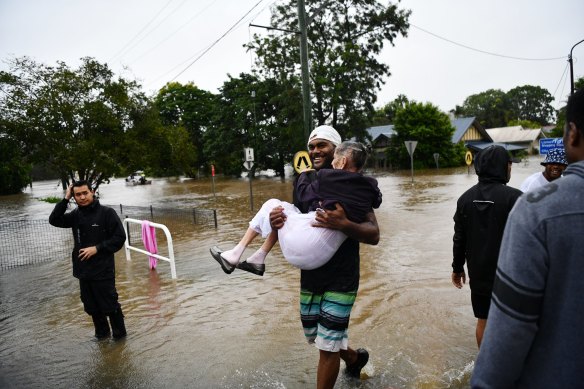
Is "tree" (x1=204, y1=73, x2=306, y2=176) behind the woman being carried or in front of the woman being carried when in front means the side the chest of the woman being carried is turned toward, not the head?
in front

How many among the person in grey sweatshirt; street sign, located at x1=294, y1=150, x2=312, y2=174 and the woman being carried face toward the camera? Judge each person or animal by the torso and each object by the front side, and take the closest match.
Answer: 1

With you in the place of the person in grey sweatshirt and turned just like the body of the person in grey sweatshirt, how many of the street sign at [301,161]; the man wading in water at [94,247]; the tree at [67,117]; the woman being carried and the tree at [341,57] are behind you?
0

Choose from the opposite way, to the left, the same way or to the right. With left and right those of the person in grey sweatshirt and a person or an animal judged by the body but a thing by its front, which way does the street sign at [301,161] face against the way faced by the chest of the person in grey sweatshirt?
the opposite way

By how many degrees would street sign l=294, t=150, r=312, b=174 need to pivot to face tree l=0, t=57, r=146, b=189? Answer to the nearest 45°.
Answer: approximately 90° to its right

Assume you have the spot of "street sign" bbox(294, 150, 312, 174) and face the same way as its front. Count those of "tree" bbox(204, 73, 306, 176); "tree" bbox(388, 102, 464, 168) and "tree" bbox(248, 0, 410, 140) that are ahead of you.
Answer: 0

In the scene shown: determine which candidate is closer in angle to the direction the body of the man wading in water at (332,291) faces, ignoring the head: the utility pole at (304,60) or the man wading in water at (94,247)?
the man wading in water

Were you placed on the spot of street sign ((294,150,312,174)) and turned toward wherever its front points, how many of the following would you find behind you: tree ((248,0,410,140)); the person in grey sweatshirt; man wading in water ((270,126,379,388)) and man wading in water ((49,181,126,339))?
1

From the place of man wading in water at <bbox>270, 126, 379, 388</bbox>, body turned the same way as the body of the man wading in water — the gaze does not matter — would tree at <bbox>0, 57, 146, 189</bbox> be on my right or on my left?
on my right

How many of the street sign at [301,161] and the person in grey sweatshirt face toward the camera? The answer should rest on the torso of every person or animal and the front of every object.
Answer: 1

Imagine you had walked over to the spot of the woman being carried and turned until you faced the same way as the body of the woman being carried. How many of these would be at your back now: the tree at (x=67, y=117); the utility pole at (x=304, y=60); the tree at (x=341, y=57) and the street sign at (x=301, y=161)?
0

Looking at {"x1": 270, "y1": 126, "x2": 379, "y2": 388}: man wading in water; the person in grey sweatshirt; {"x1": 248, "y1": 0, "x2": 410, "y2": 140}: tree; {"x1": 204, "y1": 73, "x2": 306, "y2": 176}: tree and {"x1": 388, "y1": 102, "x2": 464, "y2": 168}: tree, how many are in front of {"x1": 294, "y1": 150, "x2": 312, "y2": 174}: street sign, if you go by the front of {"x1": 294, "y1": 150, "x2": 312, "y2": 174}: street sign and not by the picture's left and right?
2

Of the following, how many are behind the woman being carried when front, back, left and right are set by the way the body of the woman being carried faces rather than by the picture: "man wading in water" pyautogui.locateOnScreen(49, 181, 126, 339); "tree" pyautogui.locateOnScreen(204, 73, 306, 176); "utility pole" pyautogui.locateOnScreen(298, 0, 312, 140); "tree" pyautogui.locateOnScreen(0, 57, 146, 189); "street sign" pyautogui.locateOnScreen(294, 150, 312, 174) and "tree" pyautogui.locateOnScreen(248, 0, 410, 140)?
0

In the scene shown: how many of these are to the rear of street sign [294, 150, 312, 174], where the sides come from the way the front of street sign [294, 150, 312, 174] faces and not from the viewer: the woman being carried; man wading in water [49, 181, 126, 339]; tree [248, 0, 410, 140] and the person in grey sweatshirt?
1

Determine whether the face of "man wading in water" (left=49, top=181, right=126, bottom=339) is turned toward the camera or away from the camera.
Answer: toward the camera

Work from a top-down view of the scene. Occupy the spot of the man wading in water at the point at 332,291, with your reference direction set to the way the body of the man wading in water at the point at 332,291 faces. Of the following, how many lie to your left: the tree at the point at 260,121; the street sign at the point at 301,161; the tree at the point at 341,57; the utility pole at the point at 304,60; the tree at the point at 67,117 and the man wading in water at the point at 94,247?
0

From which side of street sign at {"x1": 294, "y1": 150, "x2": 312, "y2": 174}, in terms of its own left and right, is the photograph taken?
front

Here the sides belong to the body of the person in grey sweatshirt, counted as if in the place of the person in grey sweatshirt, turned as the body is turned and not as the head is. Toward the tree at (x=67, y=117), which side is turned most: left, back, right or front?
front

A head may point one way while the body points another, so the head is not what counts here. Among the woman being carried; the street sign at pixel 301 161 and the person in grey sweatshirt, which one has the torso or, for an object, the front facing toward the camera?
the street sign
